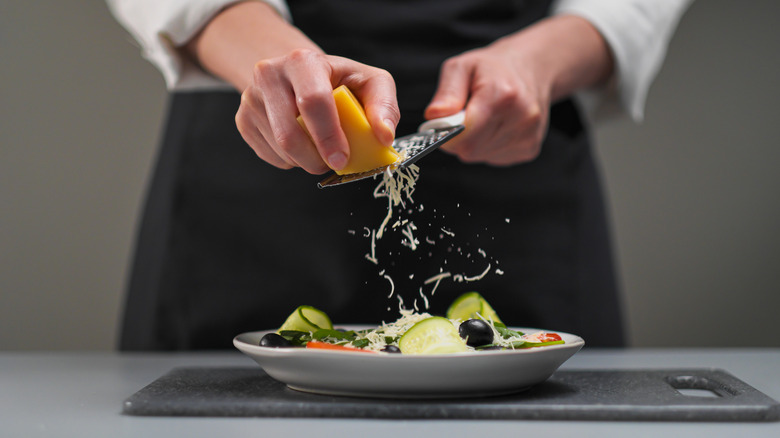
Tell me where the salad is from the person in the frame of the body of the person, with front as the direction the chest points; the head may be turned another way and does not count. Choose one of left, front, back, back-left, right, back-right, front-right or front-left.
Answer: front

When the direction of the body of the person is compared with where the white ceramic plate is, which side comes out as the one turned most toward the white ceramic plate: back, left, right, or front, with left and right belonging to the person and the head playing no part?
front

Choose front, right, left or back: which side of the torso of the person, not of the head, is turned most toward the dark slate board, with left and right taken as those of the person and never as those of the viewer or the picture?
front

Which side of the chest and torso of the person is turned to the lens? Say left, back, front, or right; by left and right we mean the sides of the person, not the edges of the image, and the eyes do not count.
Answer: front
